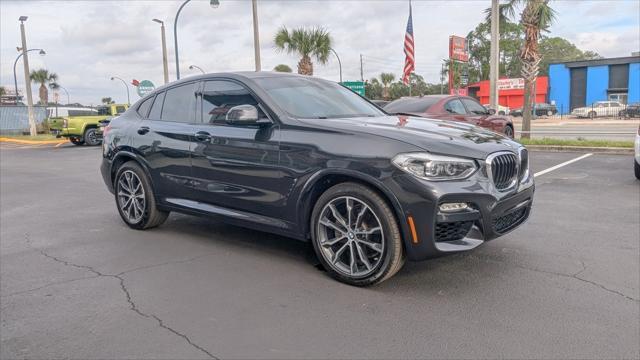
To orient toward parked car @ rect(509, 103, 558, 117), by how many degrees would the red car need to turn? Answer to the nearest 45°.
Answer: approximately 45° to its left

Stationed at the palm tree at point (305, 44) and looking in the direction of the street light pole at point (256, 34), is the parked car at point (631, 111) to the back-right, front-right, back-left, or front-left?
back-left

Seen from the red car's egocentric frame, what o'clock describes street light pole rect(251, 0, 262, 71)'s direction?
The street light pole is roughly at 9 o'clock from the red car.

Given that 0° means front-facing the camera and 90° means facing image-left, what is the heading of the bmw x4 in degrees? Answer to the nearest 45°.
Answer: approximately 315°

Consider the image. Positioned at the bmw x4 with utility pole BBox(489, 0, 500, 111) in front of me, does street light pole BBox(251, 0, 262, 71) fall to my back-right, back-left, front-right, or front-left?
front-left

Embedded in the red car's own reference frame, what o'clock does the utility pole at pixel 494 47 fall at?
The utility pole is roughly at 11 o'clock from the red car.

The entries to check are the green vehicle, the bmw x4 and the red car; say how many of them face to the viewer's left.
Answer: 0

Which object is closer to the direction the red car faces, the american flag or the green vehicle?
the american flag
